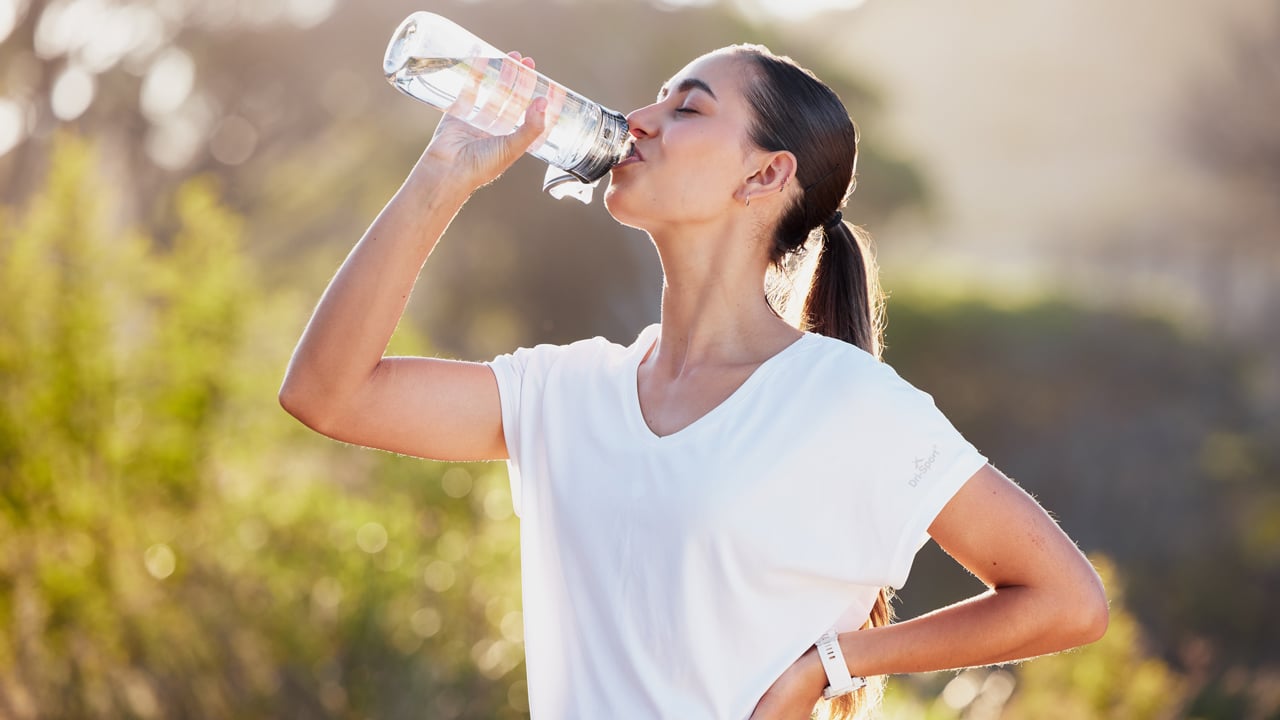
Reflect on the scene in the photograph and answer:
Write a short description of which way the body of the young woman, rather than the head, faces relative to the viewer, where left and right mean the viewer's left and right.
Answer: facing the viewer and to the left of the viewer

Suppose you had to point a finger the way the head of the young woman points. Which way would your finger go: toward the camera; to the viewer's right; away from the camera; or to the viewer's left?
to the viewer's left
